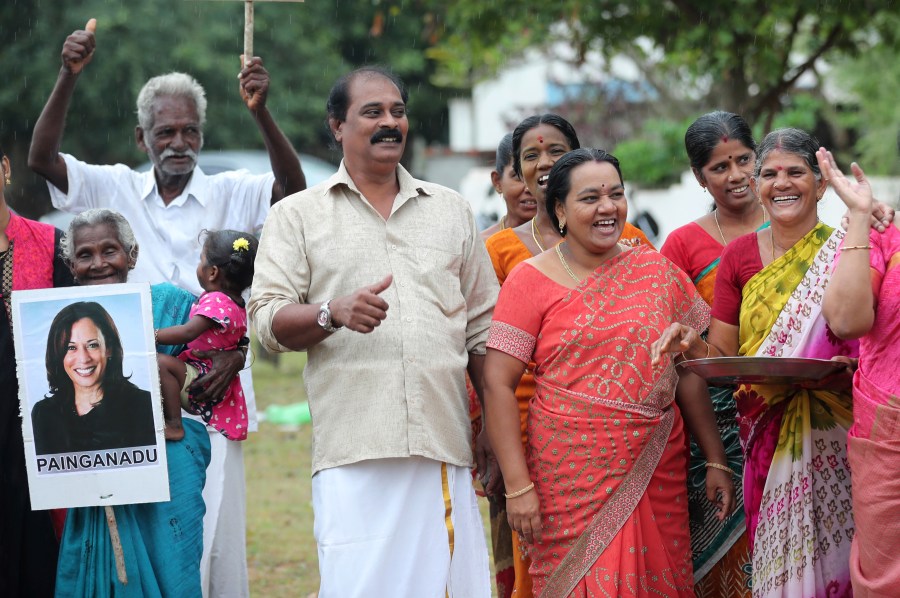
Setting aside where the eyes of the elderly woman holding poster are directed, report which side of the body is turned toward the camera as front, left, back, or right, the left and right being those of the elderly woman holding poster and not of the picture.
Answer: front

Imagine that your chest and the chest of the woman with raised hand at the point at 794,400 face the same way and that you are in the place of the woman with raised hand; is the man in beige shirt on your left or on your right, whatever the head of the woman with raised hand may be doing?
on your right

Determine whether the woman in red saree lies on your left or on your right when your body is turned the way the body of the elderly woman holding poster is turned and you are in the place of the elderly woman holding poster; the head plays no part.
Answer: on your left

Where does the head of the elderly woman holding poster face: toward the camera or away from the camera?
toward the camera

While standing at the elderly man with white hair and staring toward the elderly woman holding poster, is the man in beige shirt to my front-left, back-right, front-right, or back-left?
front-left

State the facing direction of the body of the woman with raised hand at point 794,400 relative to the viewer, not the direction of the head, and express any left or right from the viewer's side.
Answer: facing the viewer

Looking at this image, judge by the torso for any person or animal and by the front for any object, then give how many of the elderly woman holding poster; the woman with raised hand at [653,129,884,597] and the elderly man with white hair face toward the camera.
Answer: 3

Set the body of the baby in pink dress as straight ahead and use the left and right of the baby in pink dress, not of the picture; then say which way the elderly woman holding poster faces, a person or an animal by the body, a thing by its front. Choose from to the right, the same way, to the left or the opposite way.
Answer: to the left

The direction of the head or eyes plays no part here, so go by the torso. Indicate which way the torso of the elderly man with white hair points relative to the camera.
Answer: toward the camera

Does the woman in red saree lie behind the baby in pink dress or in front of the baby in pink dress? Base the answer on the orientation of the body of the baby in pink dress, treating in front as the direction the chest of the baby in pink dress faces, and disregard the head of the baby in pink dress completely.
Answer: behind

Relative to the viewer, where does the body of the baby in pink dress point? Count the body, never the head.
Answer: to the viewer's left

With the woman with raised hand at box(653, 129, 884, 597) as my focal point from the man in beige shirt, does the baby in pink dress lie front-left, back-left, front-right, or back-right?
back-left
